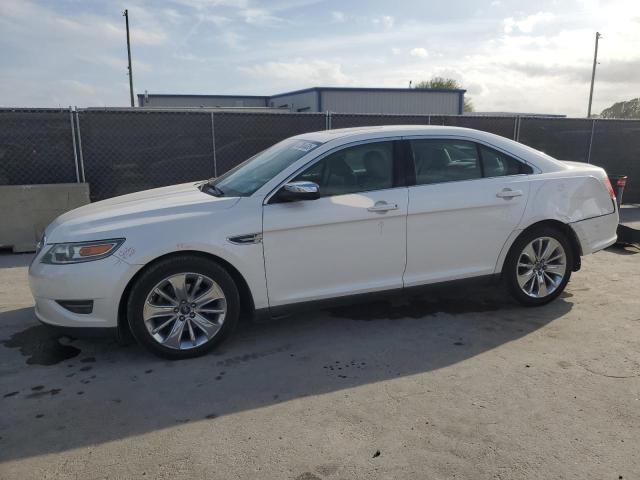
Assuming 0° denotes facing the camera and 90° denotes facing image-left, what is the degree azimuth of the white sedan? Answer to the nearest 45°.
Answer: approximately 90°

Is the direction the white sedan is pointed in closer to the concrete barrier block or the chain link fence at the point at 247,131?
the concrete barrier block

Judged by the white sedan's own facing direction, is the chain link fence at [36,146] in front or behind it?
in front

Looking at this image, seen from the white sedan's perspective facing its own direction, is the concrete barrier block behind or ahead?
ahead

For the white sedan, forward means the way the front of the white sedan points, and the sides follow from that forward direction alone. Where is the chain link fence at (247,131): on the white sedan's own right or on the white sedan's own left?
on the white sedan's own right

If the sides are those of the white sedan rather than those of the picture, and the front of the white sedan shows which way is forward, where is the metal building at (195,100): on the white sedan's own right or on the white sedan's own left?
on the white sedan's own right

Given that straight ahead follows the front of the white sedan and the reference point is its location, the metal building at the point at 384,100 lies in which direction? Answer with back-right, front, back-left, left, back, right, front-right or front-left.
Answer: right
